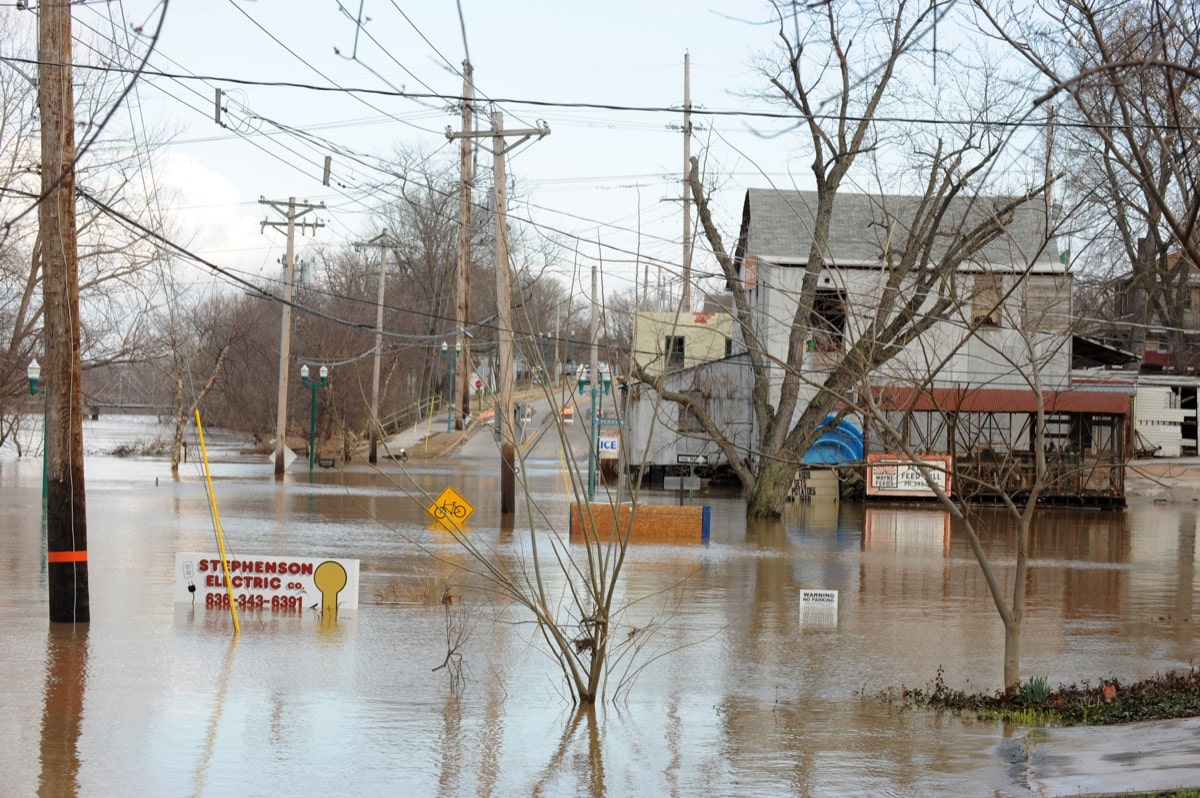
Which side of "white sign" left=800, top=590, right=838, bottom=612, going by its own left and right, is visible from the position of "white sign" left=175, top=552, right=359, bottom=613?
right

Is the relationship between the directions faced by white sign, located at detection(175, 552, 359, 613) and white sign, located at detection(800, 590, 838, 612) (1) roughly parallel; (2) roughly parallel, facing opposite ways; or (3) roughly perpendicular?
roughly parallel

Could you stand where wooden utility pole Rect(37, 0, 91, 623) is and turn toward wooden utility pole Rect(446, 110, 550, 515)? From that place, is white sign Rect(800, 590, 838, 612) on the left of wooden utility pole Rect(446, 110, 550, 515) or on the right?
right

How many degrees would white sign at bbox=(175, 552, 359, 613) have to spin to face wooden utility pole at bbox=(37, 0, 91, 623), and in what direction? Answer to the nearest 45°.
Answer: approximately 45° to its right

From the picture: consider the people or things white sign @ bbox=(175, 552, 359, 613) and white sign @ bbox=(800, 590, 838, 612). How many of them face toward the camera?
2

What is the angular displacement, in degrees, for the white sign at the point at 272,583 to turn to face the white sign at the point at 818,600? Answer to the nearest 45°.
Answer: approximately 90° to its left

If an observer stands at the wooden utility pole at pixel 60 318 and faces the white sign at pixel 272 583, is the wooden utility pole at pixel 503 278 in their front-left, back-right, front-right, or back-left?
front-left

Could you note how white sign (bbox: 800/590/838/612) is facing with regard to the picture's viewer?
facing the viewer

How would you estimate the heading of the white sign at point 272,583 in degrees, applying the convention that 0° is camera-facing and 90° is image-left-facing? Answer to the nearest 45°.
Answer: approximately 0°

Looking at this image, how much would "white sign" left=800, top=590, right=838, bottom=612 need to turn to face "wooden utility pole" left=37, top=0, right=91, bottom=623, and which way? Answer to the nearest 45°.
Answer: approximately 45° to its right

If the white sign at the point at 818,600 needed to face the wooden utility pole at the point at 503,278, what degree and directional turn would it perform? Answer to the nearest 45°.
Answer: approximately 135° to its right

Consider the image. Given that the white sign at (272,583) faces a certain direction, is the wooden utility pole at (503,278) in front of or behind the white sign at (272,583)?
behind
